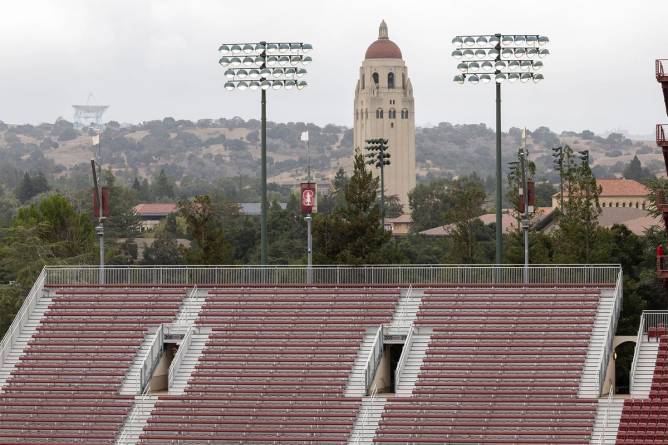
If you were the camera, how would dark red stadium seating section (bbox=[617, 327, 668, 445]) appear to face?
facing the viewer
